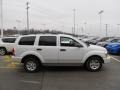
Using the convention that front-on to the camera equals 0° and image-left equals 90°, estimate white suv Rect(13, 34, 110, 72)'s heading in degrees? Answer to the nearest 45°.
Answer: approximately 270°
